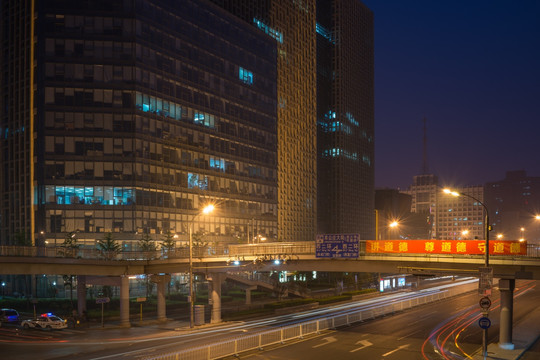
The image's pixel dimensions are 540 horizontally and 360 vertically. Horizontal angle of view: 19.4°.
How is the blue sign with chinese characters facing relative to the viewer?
toward the camera
